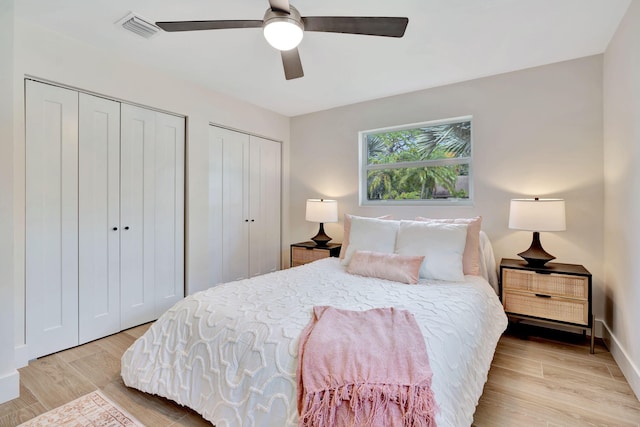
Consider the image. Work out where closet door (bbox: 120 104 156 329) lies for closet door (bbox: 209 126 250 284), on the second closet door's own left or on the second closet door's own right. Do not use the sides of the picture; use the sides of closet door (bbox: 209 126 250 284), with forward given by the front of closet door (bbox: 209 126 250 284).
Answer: on the second closet door's own right

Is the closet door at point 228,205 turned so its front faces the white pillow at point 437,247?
yes

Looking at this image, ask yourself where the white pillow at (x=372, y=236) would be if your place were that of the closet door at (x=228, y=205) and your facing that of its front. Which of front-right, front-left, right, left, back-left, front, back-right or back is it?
front

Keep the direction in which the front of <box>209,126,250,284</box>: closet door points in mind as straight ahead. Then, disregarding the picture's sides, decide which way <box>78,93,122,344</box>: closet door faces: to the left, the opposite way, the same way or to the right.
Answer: the same way

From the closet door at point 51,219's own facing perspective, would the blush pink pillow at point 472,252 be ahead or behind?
ahead

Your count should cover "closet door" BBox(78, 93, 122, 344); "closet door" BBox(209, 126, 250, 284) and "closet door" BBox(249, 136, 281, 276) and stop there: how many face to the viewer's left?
0

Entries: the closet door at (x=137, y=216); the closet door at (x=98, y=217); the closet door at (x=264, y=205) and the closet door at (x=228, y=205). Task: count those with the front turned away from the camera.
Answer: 0

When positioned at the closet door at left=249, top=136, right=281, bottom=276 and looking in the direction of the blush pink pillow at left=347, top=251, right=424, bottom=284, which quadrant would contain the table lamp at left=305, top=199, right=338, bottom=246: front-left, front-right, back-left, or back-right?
front-left

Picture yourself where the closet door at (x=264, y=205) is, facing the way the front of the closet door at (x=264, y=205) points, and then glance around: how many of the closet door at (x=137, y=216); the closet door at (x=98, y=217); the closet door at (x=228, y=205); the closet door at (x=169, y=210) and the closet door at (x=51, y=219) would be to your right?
5

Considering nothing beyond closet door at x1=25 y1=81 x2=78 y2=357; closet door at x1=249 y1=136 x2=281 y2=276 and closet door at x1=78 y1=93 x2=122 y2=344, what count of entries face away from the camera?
0

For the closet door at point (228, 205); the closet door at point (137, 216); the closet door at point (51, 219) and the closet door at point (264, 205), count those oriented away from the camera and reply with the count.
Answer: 0

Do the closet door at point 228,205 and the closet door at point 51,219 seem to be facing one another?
no

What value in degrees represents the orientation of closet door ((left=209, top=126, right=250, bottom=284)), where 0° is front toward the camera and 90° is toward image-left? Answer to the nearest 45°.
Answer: approximately 315°

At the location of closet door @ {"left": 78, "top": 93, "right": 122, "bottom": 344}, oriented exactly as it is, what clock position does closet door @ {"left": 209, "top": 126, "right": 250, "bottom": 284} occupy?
closet door @ {"left": 209, "top": 126, "right": 250, "bottom": 284} is roughly at 10 o'clock from closet door @ {"left": 78, "top": 93, "right": 122, "bottom": 344}.

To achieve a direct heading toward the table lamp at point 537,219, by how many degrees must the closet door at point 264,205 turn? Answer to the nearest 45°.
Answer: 0° — it already faces it

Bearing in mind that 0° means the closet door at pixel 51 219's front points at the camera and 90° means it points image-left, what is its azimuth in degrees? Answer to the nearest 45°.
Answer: approximately 315°

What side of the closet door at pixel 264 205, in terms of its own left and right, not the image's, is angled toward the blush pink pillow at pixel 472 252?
front

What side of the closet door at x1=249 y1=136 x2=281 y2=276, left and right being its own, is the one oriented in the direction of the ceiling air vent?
right

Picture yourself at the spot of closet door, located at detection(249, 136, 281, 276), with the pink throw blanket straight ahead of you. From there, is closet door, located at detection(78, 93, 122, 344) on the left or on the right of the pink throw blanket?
right

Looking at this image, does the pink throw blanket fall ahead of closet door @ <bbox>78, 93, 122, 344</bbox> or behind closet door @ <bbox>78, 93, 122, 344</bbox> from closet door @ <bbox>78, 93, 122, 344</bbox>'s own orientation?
ahead

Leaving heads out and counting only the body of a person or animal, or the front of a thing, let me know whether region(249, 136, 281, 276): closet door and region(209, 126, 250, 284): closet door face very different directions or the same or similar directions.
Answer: same or similar directions
